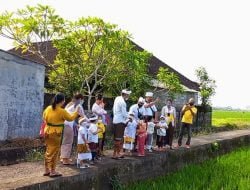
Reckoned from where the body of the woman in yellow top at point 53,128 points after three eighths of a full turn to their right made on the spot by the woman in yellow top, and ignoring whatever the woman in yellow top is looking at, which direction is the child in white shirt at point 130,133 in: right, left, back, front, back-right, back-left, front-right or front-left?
back-left

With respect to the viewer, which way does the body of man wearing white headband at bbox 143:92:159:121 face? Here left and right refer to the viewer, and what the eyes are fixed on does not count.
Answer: facing the viewer

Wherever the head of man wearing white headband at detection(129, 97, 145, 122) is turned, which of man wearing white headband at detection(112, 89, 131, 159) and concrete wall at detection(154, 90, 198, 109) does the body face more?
the man wearing white headband

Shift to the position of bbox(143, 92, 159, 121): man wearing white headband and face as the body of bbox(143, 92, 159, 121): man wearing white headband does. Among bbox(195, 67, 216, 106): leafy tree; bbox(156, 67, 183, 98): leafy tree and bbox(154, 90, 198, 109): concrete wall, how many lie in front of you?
0

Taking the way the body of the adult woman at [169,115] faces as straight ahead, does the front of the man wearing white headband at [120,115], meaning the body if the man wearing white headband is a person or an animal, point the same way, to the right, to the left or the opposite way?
to the left

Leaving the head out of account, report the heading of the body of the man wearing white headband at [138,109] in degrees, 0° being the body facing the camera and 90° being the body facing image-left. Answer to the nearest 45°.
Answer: approximately 315°

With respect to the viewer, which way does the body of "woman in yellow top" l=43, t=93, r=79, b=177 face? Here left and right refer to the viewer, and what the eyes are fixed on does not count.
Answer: facing away from the viewer and to the right of the viewer

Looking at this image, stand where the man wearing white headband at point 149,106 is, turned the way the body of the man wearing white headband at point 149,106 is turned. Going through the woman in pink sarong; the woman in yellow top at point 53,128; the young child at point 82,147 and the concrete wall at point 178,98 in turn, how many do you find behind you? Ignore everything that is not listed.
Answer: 1

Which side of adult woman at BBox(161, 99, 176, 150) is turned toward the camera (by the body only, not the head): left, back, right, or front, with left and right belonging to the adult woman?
front

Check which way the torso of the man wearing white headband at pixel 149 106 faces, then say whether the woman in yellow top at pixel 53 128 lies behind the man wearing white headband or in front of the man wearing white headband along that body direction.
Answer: in front
